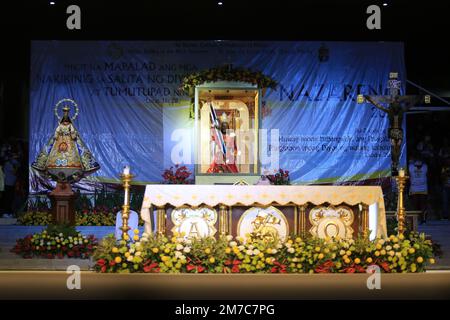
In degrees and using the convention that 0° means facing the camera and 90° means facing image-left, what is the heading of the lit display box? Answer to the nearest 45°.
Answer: approximately 0°

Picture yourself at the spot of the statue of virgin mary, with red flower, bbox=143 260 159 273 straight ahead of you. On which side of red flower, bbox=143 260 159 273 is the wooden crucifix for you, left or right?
left

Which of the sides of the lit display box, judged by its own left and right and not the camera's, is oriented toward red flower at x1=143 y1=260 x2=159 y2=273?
front

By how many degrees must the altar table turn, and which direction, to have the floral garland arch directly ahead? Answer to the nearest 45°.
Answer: approximately 180°

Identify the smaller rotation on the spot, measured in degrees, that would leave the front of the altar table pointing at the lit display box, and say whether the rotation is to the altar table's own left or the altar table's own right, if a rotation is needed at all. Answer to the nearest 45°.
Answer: approximately 180°

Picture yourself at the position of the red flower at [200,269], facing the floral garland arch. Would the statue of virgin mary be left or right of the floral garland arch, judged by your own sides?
left

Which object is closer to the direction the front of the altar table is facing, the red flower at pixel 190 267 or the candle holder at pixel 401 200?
the red flower

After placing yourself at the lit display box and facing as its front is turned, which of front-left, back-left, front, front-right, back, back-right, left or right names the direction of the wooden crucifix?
front-left

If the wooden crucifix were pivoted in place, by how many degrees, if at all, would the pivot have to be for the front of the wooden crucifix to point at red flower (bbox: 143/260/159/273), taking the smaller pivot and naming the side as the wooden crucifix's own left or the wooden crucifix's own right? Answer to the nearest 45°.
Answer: approximately 45° to the wooden crucifix's own right

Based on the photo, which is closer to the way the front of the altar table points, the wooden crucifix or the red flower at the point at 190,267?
the red flower

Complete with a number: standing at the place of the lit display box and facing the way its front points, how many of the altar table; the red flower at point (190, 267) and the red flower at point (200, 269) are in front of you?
3

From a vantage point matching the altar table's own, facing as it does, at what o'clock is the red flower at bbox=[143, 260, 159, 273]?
The red flower is roughly at 2 o'clock from the altar table.

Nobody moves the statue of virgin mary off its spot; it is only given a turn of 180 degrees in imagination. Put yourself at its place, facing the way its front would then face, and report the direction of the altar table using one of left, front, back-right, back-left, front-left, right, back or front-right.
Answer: back-right
